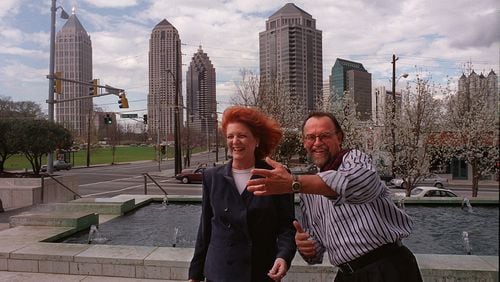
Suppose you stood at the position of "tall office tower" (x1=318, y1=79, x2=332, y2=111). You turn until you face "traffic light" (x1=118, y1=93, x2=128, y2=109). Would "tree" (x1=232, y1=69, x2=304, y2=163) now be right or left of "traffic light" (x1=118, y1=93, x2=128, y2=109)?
left

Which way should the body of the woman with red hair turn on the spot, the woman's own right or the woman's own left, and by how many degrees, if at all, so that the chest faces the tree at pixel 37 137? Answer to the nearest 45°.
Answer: approximately 135° to the woman's own right

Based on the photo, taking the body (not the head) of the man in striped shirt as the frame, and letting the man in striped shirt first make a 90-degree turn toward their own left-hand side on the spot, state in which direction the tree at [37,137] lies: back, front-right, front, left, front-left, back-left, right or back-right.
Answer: back

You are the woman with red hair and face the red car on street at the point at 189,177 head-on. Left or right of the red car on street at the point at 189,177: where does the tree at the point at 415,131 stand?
right

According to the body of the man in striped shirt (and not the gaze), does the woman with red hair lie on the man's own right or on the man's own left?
on the man's own right

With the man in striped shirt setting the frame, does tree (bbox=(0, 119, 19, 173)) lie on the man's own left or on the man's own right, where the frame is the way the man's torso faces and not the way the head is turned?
on the man's own right

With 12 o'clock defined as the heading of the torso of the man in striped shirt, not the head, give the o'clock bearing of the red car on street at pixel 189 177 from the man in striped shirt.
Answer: The red car on street is roughly at 4 o'clock from the man in striped shirt.

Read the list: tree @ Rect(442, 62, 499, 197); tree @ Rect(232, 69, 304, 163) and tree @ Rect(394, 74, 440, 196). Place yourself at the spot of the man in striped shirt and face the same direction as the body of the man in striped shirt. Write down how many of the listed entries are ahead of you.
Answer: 0

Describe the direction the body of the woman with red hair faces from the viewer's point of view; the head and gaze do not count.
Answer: toward the camera

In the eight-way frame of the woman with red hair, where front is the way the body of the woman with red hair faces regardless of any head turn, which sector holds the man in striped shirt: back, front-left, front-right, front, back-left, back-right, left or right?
front-left

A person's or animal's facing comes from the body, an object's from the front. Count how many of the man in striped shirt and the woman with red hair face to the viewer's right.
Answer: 0

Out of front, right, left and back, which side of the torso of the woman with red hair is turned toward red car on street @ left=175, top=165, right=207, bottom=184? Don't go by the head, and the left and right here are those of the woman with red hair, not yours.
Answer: back

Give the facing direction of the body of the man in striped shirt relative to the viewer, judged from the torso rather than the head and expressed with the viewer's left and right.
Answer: facing the viewer and to the left of the viewer

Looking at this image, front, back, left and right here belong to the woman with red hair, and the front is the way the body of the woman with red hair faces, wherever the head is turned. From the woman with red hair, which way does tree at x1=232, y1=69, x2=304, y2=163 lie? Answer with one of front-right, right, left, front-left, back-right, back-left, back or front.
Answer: back

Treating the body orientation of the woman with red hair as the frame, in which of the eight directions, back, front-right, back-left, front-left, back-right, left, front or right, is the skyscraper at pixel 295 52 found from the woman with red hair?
back

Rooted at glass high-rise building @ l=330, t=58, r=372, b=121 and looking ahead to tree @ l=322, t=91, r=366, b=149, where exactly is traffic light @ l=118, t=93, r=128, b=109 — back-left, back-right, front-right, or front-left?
front-right
